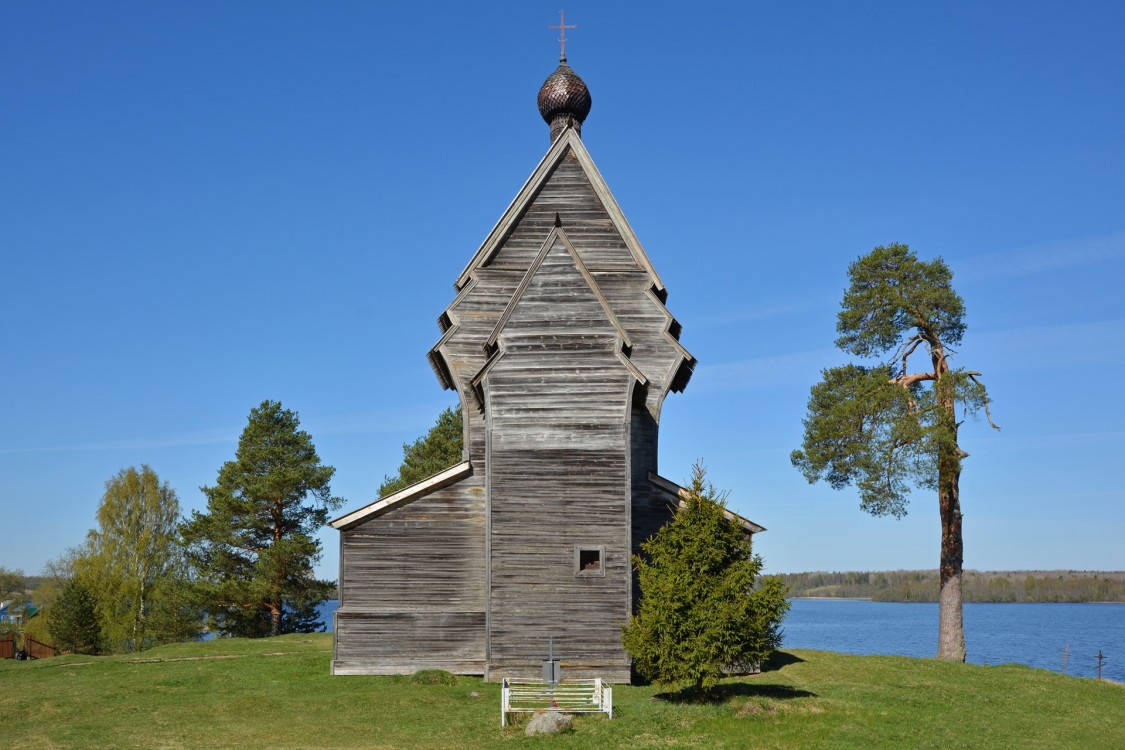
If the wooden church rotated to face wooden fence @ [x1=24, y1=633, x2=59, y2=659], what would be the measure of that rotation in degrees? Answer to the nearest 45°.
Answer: approximately 45° to its left

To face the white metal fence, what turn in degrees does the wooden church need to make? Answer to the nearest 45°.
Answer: approximately 180°

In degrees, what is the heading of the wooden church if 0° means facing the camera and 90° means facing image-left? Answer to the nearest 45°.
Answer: approximately 180°
